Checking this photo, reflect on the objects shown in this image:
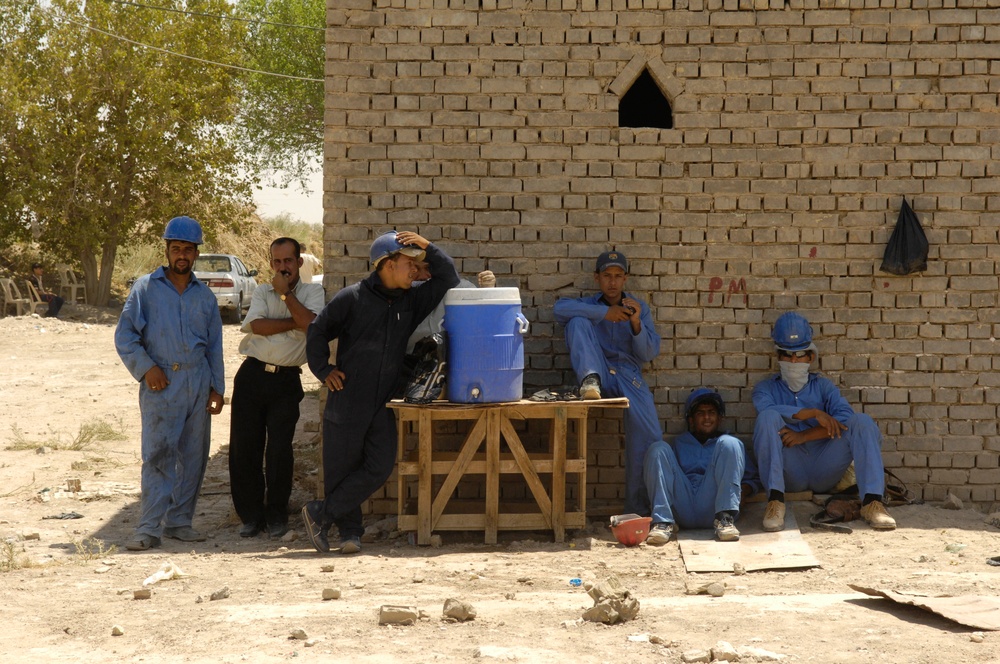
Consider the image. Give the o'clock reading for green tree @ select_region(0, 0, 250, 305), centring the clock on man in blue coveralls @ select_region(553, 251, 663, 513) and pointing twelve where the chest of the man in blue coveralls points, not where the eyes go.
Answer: The green tree is roughly at 5 o'clock from the man in blue coveralls.

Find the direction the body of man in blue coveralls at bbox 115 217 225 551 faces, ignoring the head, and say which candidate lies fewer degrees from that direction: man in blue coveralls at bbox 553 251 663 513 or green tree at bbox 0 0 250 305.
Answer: the man in blue coveralls

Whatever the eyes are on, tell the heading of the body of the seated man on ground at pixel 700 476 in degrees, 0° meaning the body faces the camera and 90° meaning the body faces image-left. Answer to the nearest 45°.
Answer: approximately 0°

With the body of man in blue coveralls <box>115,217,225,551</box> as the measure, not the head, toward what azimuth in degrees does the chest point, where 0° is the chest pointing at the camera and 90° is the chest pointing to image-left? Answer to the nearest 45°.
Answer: approximately 0°

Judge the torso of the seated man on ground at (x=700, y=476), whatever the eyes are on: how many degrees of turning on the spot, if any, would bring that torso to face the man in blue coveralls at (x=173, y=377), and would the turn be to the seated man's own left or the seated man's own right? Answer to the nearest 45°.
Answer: approximately 90° to the seated man's own right

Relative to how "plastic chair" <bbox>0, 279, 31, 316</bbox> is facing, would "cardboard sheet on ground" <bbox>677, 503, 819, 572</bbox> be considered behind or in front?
in front
